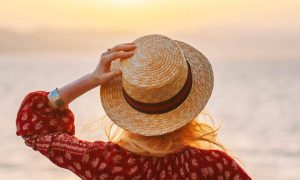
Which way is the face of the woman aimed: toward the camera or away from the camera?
away from the camera

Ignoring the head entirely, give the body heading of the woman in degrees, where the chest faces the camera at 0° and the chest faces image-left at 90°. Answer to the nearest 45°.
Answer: approximately 180°
